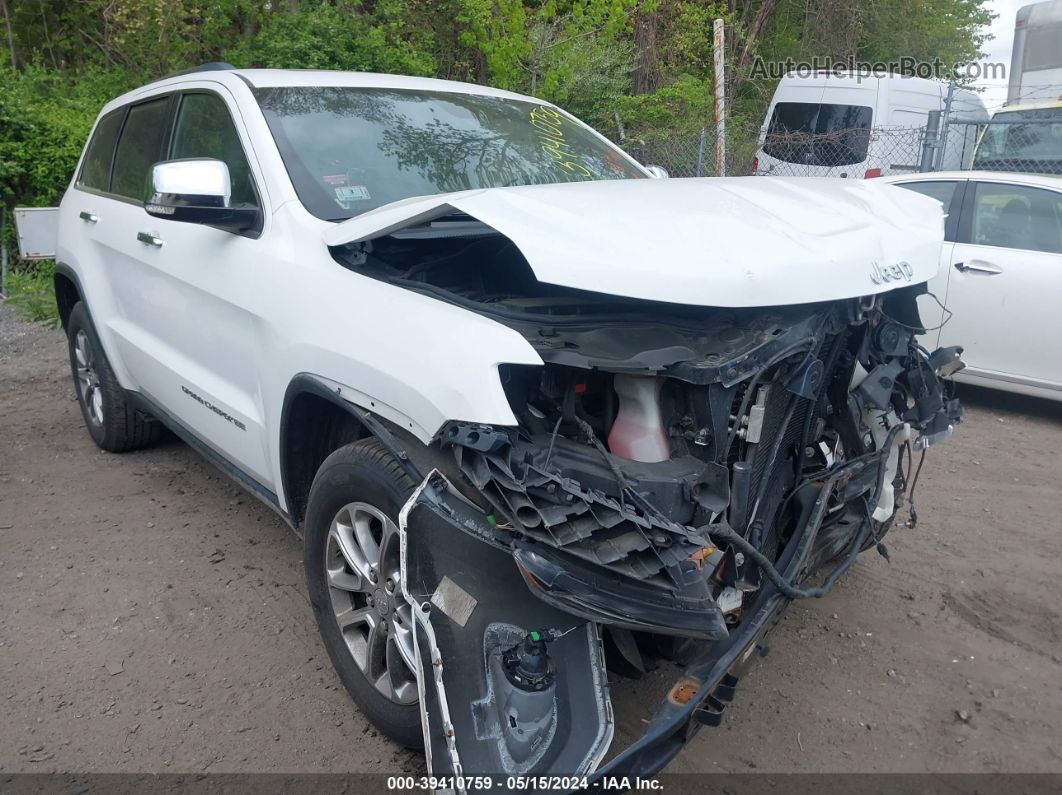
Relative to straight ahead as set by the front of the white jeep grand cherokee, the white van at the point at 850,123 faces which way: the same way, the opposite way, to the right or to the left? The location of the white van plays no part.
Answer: to the left

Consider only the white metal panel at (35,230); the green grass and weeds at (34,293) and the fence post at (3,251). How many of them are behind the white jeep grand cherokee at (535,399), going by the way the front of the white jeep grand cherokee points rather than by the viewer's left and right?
3

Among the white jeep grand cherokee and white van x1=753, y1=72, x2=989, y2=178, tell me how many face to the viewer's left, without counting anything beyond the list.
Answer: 0

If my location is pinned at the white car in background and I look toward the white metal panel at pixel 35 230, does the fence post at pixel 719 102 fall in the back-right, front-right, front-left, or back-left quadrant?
front-right

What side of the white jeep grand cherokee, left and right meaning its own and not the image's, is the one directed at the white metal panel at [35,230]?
back

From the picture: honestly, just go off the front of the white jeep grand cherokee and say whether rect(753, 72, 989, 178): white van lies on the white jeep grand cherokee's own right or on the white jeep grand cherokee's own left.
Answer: on the white jeep grand cherokee's own left

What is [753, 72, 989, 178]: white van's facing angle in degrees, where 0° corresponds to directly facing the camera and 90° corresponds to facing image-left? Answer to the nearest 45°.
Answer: approximately 225°

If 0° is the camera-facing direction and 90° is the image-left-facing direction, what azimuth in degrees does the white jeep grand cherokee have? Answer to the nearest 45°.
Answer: approximately 315°
